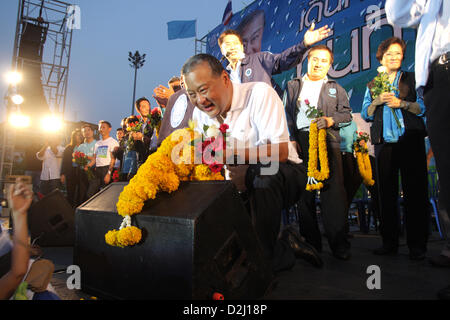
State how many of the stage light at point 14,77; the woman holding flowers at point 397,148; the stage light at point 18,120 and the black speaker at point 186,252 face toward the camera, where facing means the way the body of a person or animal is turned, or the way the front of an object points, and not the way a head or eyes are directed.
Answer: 3

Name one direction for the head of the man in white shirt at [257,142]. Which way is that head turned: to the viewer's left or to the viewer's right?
to the viewer's left

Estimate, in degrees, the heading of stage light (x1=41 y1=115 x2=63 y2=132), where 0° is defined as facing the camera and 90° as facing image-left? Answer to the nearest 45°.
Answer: approximately 0°

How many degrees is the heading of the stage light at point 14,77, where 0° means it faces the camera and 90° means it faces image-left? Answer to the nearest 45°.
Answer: approximately 0°

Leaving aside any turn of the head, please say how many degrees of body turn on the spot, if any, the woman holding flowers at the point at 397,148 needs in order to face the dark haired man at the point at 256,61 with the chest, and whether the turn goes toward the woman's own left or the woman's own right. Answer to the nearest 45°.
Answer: approximately 90° to the woman's own right

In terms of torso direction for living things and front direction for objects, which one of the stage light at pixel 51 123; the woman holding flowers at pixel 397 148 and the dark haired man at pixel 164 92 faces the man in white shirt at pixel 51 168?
the stage light
